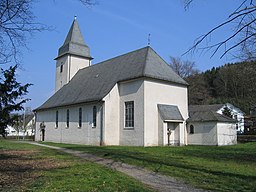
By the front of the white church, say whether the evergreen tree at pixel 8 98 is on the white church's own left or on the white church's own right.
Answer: on the white church's own right

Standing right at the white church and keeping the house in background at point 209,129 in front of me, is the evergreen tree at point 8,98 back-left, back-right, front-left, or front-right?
back-right
